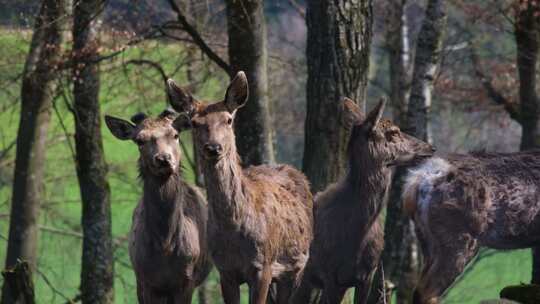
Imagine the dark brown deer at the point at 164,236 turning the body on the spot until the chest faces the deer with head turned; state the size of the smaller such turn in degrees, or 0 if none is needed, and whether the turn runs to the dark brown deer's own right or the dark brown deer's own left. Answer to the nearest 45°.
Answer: approximately 90° to the dark brown deer's own left

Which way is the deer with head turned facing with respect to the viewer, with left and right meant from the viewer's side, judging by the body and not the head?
facing the viewer and to the right of the viewer

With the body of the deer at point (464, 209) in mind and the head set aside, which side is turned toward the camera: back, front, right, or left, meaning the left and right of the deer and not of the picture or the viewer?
right

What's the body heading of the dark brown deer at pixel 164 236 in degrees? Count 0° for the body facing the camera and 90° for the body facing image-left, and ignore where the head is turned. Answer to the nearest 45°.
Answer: approximately 0°

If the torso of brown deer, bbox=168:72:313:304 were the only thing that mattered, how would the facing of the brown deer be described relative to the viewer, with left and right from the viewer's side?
facing the viewer and to the left of the viewer

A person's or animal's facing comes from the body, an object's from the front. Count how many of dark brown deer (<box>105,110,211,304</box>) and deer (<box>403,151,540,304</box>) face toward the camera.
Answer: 1

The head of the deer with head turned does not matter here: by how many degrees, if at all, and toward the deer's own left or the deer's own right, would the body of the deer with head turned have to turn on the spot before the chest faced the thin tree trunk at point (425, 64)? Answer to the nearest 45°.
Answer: approximately 135° to the deer's own left

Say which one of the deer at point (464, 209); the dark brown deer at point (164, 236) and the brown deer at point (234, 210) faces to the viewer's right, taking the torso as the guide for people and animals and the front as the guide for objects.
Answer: the deer

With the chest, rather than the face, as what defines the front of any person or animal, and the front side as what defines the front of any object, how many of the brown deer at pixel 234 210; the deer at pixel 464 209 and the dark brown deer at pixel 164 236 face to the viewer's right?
1

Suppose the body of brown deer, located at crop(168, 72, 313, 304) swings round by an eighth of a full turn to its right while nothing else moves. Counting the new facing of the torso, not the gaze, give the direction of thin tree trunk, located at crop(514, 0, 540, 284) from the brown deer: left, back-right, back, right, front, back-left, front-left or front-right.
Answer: back-right
